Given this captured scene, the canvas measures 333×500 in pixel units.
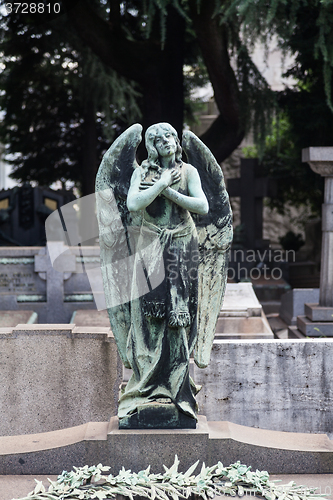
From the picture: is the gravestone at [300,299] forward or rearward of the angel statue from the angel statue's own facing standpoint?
rearward

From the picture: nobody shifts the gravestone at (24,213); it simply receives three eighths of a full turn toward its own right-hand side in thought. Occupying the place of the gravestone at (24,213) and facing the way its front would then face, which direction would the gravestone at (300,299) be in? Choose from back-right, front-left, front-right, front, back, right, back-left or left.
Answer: back

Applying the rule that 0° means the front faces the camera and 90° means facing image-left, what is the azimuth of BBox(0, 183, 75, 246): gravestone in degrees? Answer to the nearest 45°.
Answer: approximately 0°

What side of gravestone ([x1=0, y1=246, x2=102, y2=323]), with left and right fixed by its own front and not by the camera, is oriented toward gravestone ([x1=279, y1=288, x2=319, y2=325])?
left

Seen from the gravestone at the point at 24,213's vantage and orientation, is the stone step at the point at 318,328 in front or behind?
in front

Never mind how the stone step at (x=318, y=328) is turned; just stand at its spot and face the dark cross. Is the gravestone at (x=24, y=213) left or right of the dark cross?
left

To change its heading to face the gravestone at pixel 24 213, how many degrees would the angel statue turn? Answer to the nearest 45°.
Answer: approximately 180°

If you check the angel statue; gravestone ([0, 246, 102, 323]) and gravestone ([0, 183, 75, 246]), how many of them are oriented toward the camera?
3

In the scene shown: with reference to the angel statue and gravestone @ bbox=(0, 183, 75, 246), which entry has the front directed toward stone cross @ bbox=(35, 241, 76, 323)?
the gravestone

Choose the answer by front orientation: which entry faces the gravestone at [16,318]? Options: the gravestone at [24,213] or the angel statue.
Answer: the gravestone at [24,213]

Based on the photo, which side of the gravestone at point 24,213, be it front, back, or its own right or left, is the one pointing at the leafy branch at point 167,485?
front

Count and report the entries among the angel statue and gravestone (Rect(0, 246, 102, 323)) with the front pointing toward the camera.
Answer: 2
